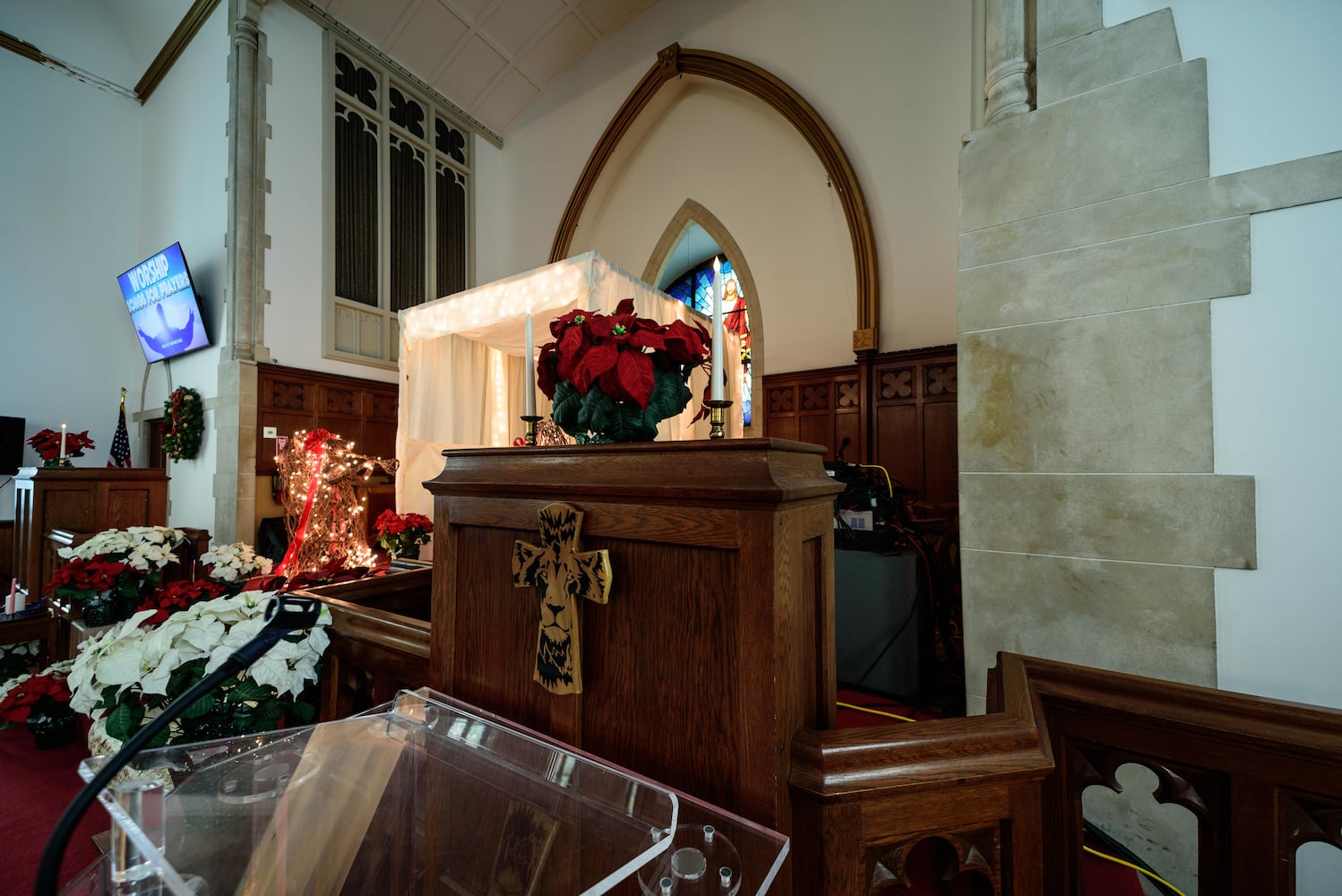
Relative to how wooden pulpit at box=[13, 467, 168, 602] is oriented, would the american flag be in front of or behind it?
behind

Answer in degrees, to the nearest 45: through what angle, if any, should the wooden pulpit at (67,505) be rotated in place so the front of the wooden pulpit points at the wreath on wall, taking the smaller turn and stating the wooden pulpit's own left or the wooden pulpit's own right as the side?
approximately 135° to the wooden pulpit's own left

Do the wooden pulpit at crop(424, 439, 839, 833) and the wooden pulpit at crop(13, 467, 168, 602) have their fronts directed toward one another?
no

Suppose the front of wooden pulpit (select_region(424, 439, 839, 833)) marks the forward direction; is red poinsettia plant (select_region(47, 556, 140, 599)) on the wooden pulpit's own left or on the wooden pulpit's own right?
on the wooden pulpit's own right

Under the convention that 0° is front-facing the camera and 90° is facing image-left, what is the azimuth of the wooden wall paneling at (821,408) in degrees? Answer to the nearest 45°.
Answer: approximately 45°

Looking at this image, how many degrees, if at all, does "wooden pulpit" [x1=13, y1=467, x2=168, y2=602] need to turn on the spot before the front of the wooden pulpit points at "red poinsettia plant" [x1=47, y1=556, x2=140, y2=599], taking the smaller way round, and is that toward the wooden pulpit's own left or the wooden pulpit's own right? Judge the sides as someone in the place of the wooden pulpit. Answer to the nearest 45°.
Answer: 0° — it already faces it

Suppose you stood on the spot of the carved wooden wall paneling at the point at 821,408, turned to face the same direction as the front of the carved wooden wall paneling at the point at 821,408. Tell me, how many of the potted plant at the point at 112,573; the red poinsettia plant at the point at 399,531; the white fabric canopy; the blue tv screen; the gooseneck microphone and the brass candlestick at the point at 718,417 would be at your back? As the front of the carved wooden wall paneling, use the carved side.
0

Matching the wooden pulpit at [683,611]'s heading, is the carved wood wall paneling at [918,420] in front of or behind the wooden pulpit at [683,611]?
behind

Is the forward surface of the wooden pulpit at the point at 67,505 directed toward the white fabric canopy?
no

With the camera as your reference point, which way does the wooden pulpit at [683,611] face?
facing the viewer and to the left of the viewer

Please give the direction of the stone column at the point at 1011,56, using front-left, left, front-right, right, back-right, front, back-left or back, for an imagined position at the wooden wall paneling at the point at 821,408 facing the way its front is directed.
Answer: front-left

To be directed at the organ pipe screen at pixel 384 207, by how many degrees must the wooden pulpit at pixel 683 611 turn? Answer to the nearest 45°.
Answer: approximately 90° to its right

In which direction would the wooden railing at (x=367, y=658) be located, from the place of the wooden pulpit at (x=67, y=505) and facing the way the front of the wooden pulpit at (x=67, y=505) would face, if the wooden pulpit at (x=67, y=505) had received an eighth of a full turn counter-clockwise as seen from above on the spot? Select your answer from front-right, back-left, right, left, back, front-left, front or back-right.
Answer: front-right

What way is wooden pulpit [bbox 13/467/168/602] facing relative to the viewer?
toward the camera

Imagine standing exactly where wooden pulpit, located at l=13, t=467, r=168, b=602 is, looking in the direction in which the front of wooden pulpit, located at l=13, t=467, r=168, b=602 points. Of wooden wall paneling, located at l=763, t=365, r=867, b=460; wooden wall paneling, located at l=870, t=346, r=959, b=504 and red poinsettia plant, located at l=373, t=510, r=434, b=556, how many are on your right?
0
